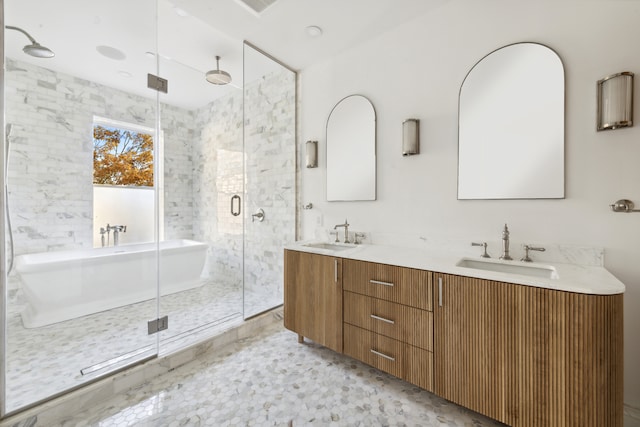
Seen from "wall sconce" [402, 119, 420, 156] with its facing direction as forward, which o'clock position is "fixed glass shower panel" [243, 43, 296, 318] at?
The fixed glass shower panel is roughly at 2 o'clock from the wall sconce.

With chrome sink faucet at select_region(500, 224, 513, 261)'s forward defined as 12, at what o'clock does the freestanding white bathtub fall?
The freestanding white bathtub is roughly at 2 o'clock from the chrome sink faucet.

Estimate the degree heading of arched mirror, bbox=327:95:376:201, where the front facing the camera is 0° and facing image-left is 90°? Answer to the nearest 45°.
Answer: approximately 45°

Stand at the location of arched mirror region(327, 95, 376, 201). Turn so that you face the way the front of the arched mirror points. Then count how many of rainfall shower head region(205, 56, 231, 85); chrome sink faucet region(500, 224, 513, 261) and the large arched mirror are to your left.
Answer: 2

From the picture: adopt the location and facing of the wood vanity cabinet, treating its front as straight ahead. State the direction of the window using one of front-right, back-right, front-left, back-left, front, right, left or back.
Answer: front-right

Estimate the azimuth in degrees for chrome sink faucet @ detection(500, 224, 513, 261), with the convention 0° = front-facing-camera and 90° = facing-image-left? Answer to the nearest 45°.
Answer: approximately 0°

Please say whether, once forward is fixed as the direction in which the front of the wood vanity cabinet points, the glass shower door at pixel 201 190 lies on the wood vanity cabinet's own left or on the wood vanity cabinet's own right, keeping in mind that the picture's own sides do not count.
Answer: on the wood vanity cabinet's own right

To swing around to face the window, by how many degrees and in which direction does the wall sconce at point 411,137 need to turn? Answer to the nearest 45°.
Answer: approximately 45° to its right

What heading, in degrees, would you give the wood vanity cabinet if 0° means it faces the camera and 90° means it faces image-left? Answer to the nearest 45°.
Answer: approximately 45°
